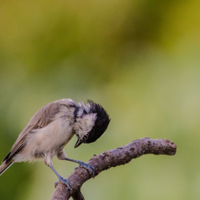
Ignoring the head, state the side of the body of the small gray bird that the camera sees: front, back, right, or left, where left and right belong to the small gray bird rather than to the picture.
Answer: right
